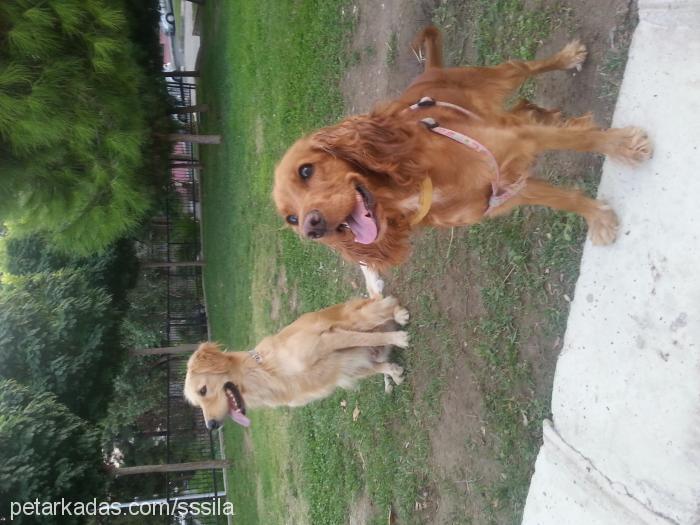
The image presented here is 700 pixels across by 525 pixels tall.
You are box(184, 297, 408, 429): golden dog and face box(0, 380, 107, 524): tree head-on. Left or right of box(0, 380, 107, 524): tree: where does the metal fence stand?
right

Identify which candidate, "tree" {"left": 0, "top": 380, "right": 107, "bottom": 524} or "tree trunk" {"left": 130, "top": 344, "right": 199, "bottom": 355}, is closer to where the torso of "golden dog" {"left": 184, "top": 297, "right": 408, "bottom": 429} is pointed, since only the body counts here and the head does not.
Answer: the tree

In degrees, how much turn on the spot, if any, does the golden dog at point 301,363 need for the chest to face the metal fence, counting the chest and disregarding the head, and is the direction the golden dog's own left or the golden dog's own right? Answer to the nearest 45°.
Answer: approximately 135° to the golden dog's own right

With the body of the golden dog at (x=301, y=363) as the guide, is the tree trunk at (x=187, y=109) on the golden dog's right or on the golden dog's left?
on the golden dog's right

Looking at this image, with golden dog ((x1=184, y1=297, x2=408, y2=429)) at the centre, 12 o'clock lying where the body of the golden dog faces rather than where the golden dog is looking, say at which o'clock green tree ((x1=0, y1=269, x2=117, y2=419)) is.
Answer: The green tree is roughly at 3 o'clock from the golden dog.
